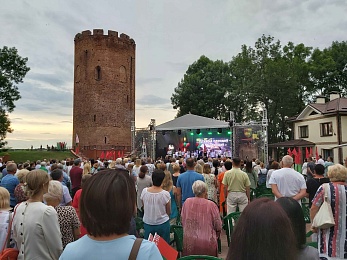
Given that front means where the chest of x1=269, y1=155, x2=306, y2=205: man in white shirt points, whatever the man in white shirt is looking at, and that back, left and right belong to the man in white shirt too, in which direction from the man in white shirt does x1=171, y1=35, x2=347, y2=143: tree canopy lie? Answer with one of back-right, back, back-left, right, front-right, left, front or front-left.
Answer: front

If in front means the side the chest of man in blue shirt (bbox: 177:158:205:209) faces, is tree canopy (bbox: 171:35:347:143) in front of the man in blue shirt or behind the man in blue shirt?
in front

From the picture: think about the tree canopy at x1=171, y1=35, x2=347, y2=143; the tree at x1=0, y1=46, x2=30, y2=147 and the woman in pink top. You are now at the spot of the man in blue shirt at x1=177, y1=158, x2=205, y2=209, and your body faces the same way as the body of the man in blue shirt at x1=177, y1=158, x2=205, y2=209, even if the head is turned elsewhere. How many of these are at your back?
1

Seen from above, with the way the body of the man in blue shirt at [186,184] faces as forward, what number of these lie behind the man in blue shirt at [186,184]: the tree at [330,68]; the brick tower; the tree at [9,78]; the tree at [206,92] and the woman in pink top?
1

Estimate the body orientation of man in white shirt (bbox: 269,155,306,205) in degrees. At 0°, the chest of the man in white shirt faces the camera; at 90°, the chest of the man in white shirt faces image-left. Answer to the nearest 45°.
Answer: approximately 180°

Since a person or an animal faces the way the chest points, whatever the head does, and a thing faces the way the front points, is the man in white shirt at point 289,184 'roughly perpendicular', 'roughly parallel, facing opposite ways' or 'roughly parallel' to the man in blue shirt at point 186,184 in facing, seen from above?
roughly parallel

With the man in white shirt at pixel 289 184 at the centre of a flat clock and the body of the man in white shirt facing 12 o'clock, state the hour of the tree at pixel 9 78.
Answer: The tree is roughly at 10 o'clock from the man in white shirt.

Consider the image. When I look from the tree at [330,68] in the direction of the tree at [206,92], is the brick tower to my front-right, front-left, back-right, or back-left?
front-left

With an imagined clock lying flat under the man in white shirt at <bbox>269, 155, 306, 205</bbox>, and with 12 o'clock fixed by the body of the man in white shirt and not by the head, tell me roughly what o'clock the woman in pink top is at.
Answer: The woman in pink top is roughly at 7 o'clock from the man in white shirt.

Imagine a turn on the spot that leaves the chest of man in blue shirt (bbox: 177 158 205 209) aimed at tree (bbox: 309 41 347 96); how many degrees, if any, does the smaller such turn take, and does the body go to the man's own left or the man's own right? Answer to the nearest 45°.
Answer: approximately 45° to the man's own right

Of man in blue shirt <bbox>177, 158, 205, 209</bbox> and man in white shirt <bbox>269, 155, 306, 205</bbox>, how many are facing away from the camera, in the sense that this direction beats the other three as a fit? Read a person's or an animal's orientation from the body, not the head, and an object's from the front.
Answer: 2

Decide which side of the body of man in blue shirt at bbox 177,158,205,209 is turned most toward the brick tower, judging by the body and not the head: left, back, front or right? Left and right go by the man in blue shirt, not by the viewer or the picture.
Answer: front

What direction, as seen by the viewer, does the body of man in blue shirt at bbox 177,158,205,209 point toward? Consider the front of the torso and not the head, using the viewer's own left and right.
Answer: facing away from the viewer
